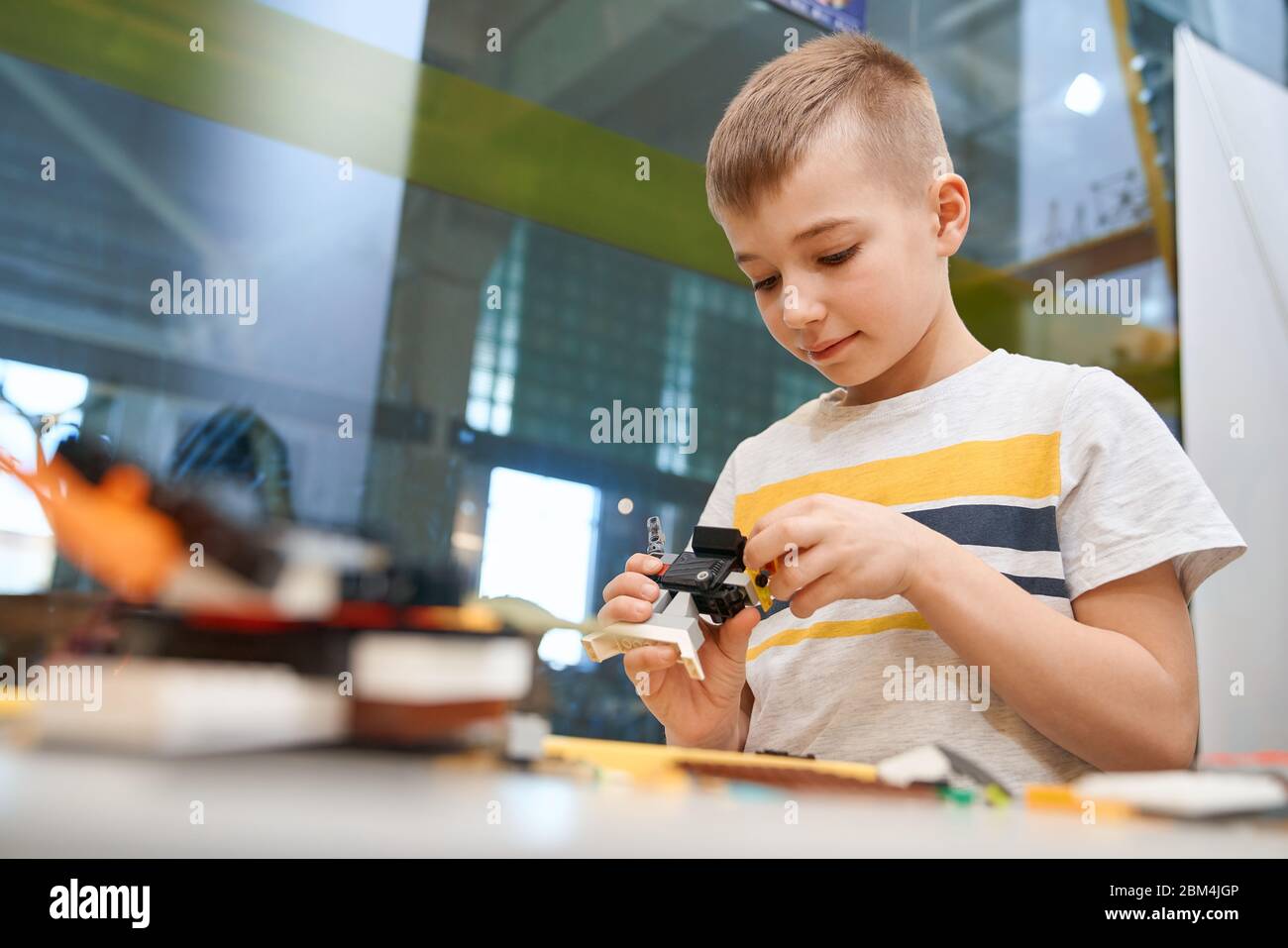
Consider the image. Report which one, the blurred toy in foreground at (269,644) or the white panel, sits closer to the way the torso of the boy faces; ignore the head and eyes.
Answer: the blurred toy in foreground

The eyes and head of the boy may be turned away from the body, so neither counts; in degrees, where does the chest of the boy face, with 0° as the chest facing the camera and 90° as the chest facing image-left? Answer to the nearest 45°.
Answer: approximately 45°

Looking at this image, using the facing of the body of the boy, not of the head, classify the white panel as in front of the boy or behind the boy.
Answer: behind

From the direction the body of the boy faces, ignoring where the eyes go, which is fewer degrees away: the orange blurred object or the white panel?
the orange blurred object
